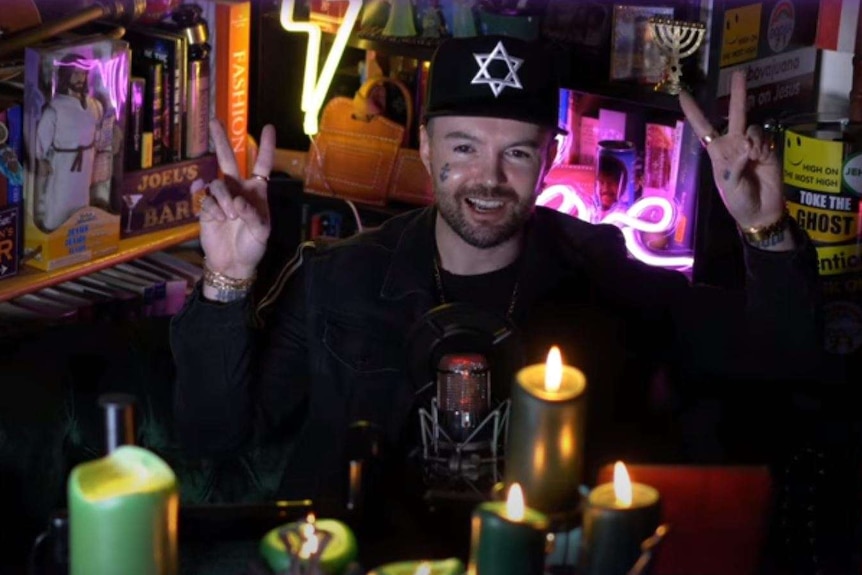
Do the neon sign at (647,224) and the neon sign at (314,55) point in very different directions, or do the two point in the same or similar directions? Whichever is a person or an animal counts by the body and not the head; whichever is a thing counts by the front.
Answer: same or similar directions

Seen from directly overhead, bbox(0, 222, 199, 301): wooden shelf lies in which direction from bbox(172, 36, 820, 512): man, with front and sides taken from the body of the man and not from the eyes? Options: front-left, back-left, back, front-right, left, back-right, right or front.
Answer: back-right

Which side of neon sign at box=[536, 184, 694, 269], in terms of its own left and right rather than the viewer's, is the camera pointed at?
front

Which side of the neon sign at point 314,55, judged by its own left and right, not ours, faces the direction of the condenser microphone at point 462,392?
front

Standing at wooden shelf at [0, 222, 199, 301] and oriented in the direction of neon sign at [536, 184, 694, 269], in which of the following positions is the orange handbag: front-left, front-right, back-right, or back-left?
front-left

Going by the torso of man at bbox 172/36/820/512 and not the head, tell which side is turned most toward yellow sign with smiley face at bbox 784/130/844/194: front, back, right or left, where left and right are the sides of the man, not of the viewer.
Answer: left

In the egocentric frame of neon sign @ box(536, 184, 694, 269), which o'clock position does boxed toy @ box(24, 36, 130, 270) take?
The boxed toy is roughly at 3 o'clock from the neon sign.

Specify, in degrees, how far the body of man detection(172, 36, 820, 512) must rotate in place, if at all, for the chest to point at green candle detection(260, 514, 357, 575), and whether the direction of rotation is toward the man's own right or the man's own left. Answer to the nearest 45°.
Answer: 0° — they already face it

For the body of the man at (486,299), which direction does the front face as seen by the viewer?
toward the camera

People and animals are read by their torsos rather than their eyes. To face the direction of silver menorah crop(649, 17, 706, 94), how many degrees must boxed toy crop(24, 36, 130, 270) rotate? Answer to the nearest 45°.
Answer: approximately 45° to its left

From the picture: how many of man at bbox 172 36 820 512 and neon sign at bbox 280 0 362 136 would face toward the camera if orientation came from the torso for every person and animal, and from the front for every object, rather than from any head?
2

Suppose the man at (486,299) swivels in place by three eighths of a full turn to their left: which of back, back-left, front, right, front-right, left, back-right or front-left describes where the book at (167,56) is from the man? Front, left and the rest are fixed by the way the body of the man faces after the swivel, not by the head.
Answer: left

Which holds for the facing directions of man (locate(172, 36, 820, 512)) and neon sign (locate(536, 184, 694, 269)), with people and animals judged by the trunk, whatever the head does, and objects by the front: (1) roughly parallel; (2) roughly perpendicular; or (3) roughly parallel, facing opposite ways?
roughly parallel

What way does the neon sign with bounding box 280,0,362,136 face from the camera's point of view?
toward the camera

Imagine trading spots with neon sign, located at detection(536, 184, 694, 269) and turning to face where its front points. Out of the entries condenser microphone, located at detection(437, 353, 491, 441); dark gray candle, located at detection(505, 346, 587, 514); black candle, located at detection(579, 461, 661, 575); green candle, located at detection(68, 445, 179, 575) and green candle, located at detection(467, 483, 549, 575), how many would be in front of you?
5

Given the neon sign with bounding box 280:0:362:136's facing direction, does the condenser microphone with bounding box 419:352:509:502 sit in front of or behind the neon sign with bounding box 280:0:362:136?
in front

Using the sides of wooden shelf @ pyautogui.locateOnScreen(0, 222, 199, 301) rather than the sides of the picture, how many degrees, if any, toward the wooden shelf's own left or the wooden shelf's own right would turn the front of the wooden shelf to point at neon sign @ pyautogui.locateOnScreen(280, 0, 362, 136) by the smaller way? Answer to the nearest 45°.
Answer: approximately 90° to the wooden shelf's own left

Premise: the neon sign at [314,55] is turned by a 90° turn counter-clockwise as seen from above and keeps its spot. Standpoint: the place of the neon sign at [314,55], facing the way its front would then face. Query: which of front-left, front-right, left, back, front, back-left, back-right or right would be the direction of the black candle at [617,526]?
right

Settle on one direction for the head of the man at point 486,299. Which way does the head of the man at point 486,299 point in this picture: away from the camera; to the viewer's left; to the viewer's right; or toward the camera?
toward the camera

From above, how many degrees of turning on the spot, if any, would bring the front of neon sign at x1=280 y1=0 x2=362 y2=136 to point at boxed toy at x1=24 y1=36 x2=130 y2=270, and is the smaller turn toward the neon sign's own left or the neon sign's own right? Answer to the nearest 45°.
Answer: approximately 45° to the neon sign's own right
